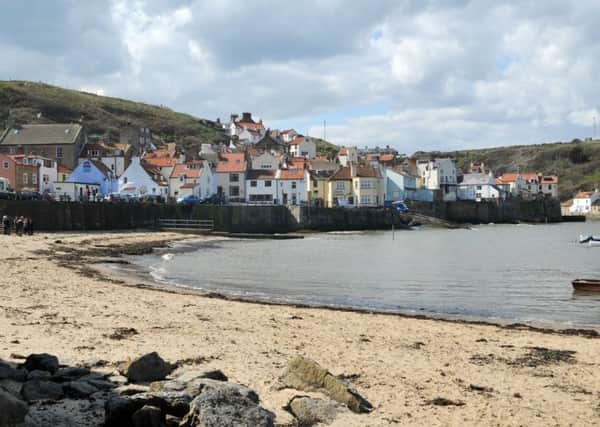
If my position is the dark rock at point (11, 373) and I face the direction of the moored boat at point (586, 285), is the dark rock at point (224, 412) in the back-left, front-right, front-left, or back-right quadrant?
front-right

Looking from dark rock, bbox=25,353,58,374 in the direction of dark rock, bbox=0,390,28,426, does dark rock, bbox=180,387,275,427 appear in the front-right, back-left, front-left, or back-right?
front-left
